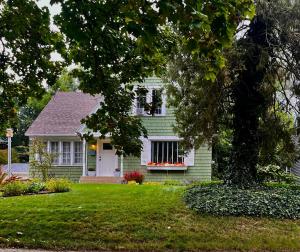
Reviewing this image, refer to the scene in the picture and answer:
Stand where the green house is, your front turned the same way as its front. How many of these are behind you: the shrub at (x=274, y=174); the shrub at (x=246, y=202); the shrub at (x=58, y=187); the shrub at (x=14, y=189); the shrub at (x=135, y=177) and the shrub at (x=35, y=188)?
0

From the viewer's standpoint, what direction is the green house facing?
toward the camera

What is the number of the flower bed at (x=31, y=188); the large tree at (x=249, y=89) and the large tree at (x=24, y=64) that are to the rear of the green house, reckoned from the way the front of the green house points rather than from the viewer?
0

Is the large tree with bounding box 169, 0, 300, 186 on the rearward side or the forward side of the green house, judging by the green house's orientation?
on the forward side

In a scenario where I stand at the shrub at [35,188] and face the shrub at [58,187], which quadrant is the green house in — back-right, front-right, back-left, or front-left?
front-left

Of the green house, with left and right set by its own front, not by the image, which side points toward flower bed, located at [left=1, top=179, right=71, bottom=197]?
front

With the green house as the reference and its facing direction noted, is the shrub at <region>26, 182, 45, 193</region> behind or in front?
in front

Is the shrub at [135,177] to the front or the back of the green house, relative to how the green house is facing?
to the front

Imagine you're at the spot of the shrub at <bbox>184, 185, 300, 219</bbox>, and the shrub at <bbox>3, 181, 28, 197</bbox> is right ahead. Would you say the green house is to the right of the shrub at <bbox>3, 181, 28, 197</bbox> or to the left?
right

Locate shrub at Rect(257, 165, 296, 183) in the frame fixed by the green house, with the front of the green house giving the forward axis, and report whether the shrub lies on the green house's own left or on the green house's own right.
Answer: on the green house's own left

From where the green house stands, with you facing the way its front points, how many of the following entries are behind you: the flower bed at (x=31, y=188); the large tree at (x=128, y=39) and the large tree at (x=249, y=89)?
0
